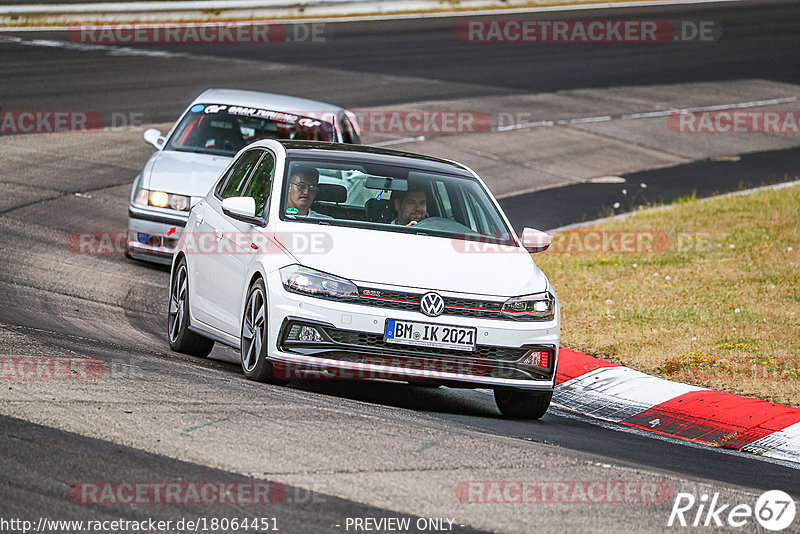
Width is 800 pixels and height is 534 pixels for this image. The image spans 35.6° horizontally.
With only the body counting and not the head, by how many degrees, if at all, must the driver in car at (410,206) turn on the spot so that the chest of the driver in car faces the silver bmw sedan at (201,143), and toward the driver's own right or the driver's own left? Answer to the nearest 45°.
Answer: approximately 180°

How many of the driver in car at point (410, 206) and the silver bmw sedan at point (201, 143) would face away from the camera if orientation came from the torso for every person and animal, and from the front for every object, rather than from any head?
0

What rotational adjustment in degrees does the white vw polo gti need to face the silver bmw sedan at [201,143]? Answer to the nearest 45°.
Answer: approximately 135° to its left

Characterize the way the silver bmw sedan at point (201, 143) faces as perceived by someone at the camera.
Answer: facing the viewer and to the left of the viewer

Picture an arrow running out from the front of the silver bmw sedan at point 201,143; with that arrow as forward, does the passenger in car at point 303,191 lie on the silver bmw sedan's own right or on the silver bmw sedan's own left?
on the silver bmw sedan's own left

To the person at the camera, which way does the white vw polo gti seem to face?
facing the viewer and to the right of the viewer

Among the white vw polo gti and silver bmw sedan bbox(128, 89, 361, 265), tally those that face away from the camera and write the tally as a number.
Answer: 0

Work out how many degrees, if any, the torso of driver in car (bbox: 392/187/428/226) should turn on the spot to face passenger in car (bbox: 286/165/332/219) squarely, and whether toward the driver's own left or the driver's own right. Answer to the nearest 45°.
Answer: approximately 135° to the driver's own right
